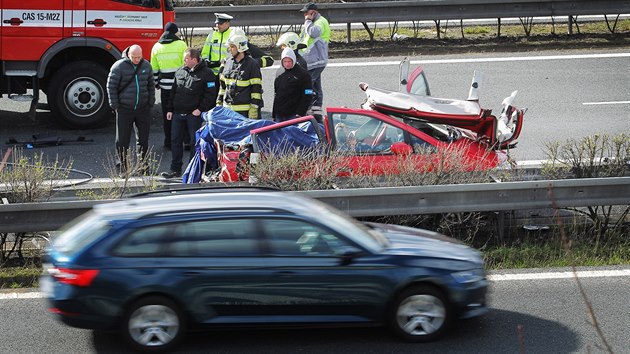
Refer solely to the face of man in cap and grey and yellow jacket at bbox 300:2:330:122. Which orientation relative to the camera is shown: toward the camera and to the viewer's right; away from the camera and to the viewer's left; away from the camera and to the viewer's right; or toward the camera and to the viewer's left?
toward the camera and to the viewer's left

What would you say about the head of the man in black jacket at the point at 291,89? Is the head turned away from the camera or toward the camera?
toward the camera

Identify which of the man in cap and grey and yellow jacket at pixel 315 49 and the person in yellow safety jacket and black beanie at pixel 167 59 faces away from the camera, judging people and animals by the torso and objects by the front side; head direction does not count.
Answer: the person in yellow safety jacket and black beanie at pixel 167 59

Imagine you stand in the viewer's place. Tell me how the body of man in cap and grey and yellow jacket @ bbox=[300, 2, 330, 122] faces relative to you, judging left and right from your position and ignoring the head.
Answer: facing to the left of the viewer

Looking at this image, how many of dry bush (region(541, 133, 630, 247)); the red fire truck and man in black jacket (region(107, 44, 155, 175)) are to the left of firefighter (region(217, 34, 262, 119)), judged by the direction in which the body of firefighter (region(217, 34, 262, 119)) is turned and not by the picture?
1

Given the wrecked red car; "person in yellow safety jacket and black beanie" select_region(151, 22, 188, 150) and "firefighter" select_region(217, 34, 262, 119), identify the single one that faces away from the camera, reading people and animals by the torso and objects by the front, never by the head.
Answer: "person in yellow safety jacket and black beanie" select_region(151, 22, 188, 150)

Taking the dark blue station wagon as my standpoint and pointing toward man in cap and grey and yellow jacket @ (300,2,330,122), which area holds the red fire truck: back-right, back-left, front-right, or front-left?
front-left

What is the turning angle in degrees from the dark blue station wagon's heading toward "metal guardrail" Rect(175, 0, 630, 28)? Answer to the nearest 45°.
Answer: approximately 90° to its left

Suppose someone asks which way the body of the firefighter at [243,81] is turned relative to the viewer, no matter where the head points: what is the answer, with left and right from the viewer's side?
facing the viewer and to the left of the viewer
